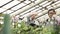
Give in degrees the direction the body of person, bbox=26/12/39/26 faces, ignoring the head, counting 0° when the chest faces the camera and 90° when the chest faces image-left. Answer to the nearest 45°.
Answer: approximately 315°
